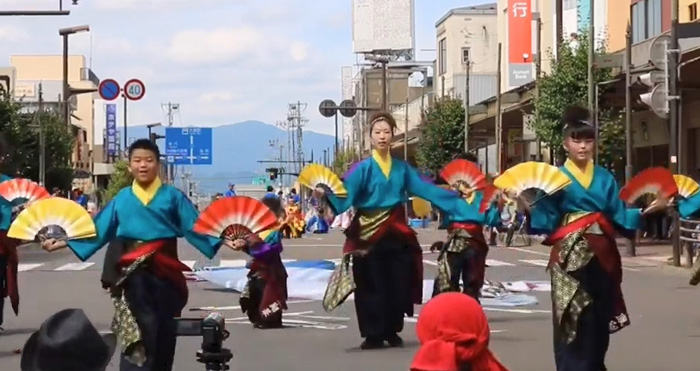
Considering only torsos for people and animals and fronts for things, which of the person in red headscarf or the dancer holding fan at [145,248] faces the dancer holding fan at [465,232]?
the person in red headscarf

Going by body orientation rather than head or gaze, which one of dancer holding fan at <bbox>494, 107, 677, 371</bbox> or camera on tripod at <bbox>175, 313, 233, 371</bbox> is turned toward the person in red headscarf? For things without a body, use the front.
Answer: the dancer holding fan

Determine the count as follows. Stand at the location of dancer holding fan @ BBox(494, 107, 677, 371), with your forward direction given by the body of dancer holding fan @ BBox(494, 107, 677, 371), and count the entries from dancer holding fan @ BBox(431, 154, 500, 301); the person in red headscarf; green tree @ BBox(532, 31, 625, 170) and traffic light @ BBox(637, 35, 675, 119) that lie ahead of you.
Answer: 1

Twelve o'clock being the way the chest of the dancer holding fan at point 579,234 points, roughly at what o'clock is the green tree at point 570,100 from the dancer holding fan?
The green tree is roughly at 6 o'clock from the dancer holding fan.

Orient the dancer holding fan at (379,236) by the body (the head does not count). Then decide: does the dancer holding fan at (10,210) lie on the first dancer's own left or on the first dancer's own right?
on the first dancer's own right

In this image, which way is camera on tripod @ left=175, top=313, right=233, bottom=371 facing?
away from the camera

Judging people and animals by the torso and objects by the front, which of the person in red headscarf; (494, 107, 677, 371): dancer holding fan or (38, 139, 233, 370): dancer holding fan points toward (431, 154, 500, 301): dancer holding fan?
the person in red headscarf

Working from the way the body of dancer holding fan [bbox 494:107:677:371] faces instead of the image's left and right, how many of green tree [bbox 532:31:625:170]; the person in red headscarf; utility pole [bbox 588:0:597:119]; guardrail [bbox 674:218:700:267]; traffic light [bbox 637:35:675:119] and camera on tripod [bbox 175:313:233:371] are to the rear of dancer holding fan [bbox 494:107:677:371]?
4

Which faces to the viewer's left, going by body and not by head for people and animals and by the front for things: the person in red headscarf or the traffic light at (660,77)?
the traffic light

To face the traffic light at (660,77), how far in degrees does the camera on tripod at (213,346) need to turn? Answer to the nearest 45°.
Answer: approximately 45° to its right

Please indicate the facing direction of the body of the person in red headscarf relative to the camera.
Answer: away from the camera
